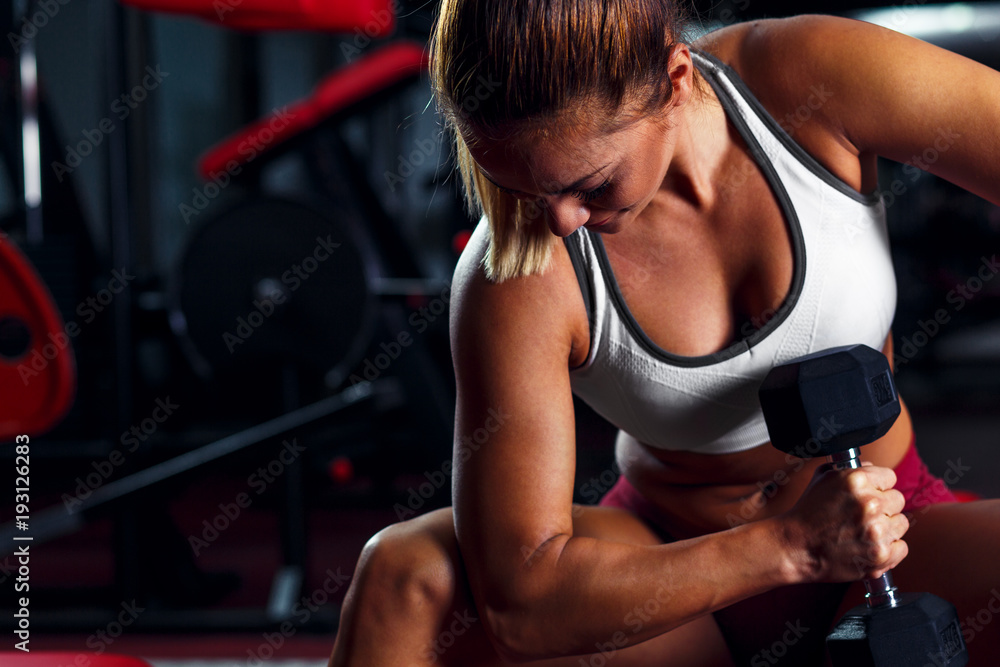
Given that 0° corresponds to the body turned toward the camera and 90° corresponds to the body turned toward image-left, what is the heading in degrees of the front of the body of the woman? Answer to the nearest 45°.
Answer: approximately 0°

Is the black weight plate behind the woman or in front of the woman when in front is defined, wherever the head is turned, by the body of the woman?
behind
